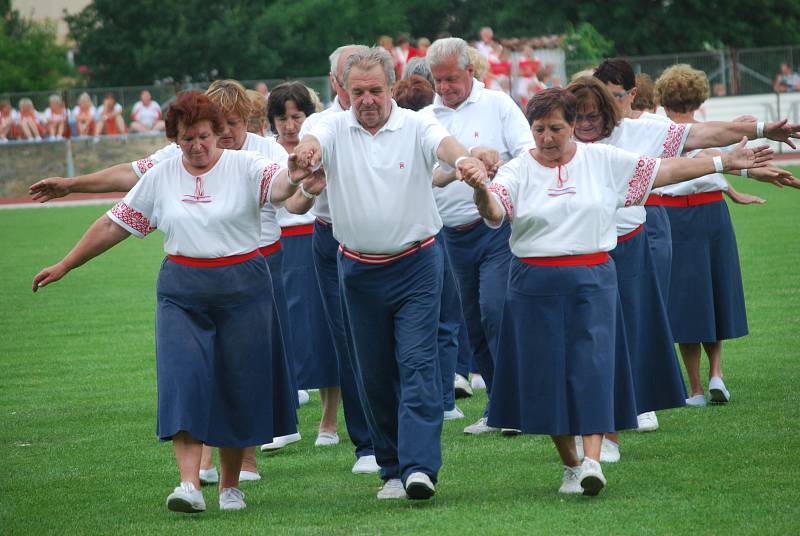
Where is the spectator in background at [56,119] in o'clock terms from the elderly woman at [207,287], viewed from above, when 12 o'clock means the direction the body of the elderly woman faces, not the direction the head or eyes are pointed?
The spectator in background is roughly at 6 o'clock from the elderly woman.

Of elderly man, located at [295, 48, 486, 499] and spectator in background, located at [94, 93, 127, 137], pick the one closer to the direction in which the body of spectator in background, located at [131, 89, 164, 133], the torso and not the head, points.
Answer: the elderly man

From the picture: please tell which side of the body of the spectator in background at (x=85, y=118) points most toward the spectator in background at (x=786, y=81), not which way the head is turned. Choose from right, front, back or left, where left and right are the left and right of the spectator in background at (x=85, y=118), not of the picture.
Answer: left

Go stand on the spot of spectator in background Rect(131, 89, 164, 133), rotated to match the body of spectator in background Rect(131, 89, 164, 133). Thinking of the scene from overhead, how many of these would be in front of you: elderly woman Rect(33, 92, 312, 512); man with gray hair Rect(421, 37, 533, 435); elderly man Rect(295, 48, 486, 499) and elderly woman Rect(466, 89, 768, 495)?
4

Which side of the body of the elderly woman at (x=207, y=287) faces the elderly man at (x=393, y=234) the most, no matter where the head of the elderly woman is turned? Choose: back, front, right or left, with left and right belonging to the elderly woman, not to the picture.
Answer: left

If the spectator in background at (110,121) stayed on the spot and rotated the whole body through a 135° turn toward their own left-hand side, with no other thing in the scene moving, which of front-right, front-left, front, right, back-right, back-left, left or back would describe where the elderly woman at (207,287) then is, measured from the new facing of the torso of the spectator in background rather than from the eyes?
back-right

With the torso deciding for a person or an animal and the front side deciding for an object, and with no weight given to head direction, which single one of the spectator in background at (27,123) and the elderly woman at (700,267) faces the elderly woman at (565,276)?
the spectator in background
